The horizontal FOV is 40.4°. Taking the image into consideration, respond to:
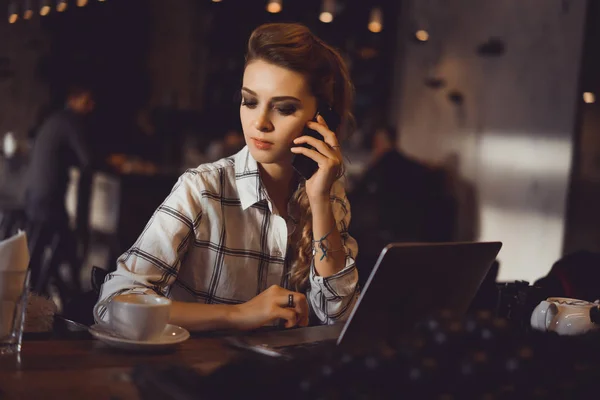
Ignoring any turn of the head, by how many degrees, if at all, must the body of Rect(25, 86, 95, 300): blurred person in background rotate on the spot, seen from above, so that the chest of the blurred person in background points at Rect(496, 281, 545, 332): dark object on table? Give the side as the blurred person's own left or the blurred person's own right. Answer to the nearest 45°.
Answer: approximately 90° to the blurred person's own right

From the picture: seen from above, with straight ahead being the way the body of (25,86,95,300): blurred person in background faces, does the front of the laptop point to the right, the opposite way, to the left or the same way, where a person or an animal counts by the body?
to the left

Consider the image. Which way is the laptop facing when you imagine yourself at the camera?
facing away from the viewer and to the left of the viewer

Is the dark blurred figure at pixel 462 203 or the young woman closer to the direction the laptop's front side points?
the young woman

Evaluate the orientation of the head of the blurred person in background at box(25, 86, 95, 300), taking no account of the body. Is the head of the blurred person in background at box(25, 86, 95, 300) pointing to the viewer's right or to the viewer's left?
to the viewer's right

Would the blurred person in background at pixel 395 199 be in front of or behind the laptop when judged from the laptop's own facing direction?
in front

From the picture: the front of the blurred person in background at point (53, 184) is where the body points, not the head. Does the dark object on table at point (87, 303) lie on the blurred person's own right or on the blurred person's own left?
on the blurred person's own right

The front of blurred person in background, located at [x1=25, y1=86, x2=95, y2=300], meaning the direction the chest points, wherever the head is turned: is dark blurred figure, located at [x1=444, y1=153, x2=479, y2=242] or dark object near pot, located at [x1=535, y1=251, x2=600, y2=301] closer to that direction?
the dark blurred figure

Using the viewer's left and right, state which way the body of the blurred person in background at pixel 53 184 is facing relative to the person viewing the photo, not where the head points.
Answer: facing to the right of the viewer
